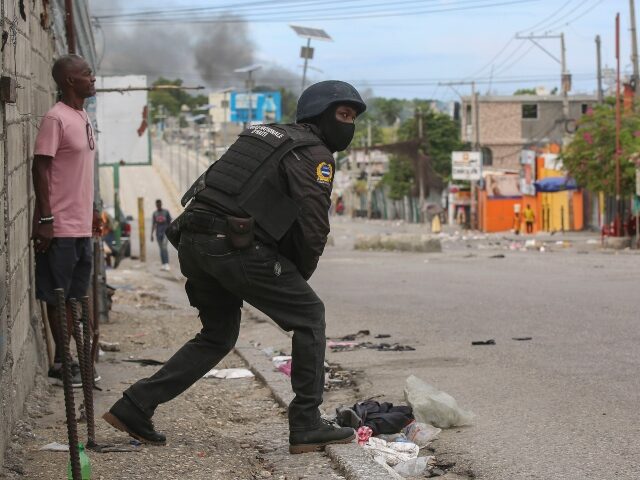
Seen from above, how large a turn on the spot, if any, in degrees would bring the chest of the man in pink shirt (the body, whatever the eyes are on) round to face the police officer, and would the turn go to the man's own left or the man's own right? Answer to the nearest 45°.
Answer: approximately 45° to the man's own right

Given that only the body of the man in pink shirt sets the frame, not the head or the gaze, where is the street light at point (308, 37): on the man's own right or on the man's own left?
on the man's own left

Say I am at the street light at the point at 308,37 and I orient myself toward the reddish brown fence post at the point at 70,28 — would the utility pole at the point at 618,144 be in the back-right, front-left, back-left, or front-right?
front-left

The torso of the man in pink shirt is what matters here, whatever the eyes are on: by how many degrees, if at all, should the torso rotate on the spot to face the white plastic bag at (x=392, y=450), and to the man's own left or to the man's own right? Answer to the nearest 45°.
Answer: approximately 45° to the man's own right

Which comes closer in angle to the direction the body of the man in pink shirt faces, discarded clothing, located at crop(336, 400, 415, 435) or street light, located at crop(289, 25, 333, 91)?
the discarded clothing

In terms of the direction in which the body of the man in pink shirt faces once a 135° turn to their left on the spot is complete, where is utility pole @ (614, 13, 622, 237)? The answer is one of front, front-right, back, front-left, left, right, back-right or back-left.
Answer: right

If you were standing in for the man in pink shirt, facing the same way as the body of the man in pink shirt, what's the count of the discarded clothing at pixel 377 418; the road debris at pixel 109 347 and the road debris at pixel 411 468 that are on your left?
1

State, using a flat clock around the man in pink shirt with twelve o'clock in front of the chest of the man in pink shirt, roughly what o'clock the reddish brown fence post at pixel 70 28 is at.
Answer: The reddish brown fence post is roughly at 9 o'clock from the man in pink shirt.

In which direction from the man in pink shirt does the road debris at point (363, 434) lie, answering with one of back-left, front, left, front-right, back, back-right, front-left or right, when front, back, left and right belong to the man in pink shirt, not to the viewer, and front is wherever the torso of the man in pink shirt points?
front-right

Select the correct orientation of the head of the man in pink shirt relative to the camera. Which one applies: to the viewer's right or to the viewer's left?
to the viewer's right

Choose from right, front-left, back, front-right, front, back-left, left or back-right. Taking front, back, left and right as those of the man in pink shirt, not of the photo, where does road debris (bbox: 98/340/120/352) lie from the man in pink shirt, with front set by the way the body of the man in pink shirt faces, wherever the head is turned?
left

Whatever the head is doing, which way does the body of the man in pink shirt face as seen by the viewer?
to the viewer's right
